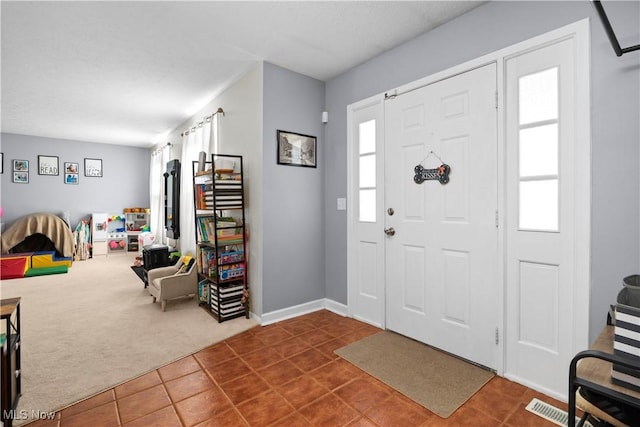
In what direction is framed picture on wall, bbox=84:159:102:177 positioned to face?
toward the camera

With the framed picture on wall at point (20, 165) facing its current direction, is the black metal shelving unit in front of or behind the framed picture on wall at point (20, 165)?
in front

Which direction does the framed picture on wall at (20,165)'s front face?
toward the camera

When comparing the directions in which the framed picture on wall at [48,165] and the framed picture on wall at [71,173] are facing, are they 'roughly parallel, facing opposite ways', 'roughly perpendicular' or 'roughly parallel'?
roughly parallel

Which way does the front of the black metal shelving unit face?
to the viewer's left

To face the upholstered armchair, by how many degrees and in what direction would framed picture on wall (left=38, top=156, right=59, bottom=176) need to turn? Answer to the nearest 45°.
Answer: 0° — it already faces it

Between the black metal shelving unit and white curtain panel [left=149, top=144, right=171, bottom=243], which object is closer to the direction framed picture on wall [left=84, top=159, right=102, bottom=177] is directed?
the black metal shelving unit

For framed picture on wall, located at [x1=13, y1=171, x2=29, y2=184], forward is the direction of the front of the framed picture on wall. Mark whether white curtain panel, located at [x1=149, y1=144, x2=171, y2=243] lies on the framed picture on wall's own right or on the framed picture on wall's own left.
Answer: on the framed picture on wall's own left

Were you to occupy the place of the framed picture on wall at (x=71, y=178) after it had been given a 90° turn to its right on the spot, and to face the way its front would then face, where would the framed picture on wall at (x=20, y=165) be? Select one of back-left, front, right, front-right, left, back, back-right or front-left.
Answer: front

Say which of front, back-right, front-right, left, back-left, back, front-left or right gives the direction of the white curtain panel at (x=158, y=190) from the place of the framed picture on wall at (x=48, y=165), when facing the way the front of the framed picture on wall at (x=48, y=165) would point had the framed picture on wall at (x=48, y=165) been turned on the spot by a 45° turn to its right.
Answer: left

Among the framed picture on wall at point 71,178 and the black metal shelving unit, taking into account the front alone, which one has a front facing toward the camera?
the framed picture on wall

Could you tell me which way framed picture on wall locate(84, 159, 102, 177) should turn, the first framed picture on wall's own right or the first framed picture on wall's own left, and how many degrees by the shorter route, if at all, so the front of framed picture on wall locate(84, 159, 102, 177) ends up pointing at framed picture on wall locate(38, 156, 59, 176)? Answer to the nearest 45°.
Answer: approximately 90° to the first framed picture on wall's own right

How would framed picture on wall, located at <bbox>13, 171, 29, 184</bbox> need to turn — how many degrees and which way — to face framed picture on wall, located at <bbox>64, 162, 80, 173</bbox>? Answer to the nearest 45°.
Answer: approximately 90° to its left

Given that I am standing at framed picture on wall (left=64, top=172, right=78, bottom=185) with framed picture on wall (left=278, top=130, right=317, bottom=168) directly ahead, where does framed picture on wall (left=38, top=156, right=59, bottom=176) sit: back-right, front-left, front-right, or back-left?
back-right
